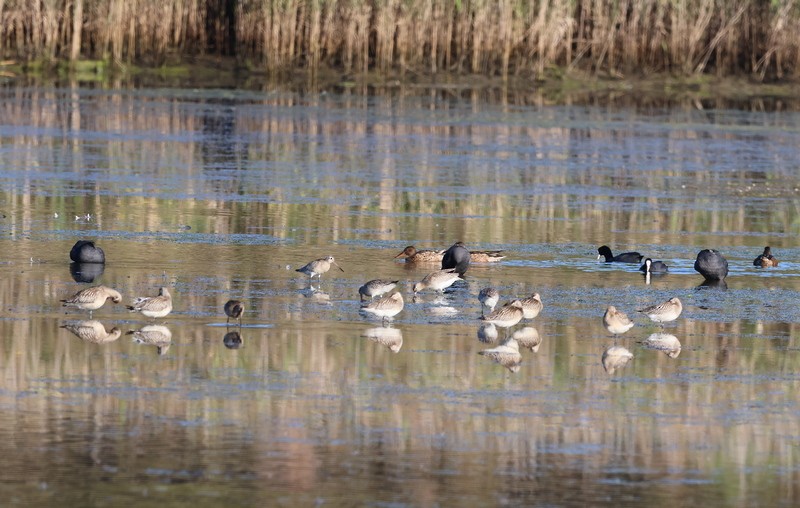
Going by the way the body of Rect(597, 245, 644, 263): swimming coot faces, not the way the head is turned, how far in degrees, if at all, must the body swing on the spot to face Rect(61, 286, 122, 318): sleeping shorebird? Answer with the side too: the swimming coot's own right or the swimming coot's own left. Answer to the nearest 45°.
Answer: approximately 45° to the swimming coot's own left

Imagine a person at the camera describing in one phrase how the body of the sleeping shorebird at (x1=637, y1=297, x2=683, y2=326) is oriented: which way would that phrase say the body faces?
to the viewer's right

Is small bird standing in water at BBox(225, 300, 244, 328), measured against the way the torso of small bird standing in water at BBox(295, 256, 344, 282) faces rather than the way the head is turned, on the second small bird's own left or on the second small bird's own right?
on the second small bird's own right

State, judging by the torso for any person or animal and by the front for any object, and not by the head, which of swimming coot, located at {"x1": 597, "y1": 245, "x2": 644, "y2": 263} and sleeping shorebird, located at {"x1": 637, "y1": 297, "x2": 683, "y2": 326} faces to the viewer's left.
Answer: the swimming coot

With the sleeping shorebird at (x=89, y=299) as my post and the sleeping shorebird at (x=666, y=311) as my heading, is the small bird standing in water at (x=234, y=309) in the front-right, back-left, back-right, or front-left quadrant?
front-right

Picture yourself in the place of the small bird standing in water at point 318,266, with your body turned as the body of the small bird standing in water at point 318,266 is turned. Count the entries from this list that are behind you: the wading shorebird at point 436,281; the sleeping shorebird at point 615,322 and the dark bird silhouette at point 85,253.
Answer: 1

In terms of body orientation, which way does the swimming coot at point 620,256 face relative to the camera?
to the viewer's left

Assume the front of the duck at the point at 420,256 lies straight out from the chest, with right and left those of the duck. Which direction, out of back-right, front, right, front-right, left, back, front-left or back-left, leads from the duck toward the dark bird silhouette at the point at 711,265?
back

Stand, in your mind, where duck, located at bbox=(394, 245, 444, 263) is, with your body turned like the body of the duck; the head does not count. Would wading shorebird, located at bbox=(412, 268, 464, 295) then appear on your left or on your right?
on your left

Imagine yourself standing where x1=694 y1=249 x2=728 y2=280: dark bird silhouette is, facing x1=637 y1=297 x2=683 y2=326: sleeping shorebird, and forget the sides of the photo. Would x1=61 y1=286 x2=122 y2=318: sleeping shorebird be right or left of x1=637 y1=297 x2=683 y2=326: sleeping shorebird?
right

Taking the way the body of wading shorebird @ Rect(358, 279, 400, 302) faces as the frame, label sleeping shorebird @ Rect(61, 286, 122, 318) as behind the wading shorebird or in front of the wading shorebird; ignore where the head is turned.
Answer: in front

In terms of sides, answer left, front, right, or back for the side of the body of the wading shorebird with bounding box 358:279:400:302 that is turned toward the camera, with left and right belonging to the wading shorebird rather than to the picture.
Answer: left

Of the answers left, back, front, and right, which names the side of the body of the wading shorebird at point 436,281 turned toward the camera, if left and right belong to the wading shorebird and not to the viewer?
left
